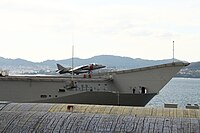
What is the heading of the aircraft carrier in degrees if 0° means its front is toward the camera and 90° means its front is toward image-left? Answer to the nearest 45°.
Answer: approximately 270°
